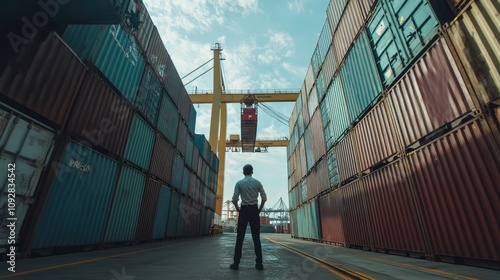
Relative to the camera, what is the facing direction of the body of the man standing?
away from the camera

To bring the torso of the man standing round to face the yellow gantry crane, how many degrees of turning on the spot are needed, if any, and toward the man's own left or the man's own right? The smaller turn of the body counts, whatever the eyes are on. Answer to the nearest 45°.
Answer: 0° — they already face it
